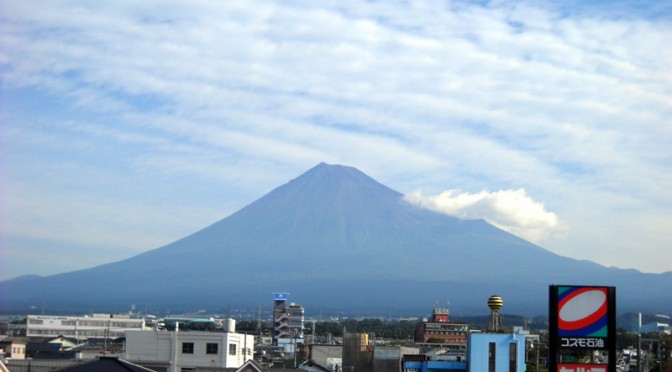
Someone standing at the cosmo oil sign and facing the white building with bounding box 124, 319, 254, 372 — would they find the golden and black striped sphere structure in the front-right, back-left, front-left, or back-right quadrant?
front-right

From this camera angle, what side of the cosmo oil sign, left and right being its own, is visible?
front

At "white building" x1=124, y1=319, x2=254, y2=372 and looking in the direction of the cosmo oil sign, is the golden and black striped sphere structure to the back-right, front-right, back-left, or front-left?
front-left

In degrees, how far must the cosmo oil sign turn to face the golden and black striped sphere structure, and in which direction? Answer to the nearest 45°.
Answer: approximately 180°

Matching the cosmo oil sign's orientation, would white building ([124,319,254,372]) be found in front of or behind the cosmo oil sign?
behind
